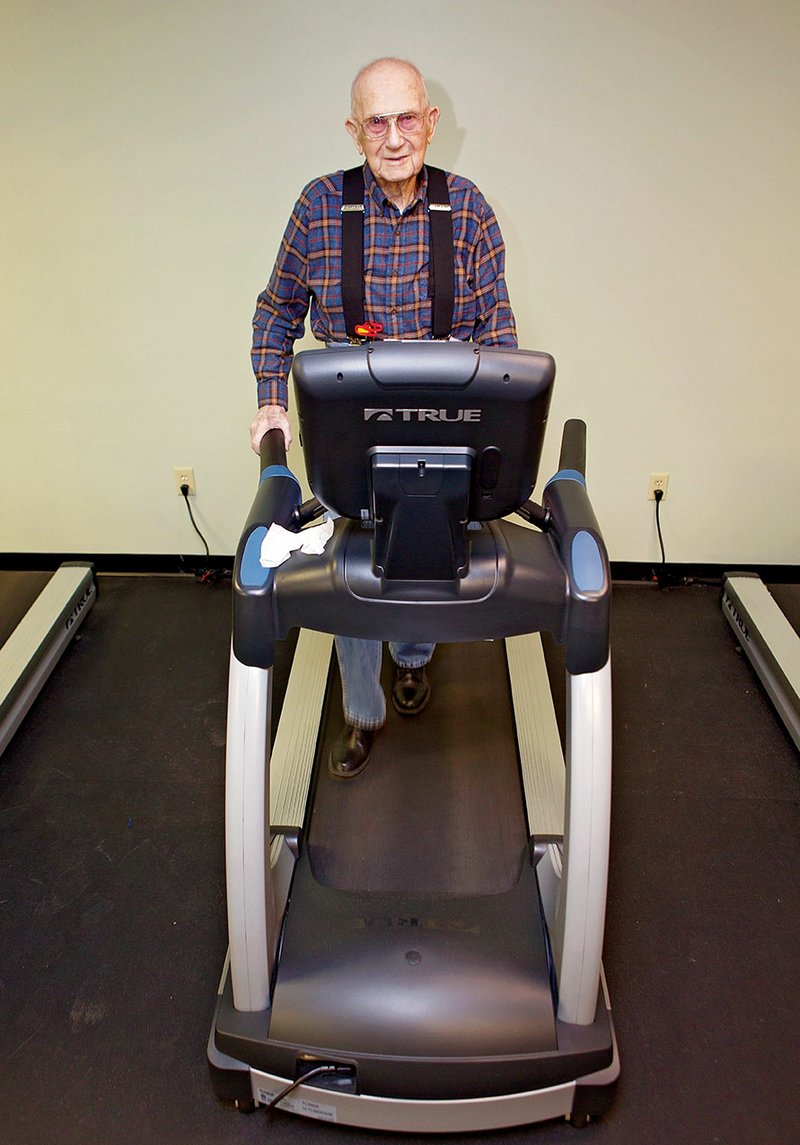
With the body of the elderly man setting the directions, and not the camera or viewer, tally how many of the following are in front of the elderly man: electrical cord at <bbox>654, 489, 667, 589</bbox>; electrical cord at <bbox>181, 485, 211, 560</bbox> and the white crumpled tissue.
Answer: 1

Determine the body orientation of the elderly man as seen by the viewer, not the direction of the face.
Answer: toward the camera

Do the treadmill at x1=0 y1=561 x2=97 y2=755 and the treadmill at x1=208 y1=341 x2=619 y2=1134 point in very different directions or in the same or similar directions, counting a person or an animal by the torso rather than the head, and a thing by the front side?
same or similar directions

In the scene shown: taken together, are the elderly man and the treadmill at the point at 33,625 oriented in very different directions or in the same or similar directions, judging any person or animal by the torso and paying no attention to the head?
same or similar directions

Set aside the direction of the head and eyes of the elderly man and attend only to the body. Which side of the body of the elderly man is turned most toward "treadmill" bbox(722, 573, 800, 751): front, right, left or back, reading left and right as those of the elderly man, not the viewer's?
left

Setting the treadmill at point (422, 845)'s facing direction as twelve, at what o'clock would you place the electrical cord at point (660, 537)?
The electrical cord is roughly at 7 o'clock from the treadmill.

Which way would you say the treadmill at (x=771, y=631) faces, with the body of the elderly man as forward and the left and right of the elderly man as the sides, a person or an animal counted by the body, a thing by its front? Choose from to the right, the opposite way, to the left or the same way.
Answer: the same way

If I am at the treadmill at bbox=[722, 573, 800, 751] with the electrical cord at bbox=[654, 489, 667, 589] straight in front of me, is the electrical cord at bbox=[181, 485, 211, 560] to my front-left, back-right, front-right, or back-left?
front-left

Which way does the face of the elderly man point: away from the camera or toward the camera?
toward the camera

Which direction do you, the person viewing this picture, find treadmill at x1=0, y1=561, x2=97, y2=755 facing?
facing the viewer and to the left of the viewer

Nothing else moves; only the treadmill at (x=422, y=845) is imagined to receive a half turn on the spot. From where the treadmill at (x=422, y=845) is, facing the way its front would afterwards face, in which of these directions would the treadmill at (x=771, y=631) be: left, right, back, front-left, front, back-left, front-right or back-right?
front-right

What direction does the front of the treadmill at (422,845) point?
toward the camera

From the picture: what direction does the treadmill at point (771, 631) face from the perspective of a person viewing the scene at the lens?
facing the viewer and to the right of the viewer

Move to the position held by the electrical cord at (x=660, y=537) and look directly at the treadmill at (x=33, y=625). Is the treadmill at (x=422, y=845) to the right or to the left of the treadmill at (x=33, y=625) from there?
left

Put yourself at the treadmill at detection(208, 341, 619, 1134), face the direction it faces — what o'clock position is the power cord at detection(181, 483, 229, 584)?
The power cord is roughly at 5 o'clock from the treadmill.

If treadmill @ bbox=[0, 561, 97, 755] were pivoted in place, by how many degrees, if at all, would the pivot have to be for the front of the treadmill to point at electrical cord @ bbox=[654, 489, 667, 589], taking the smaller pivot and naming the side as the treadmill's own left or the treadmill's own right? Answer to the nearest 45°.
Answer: approximately 135° to the treadmill's own left

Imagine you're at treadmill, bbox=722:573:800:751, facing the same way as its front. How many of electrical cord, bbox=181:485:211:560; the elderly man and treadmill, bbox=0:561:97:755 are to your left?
0

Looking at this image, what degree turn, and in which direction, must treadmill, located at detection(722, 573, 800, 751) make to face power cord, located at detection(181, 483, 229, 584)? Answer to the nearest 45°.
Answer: approximately 135° to its right
